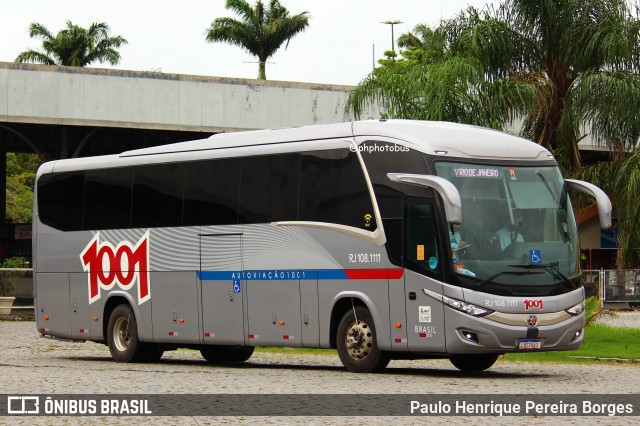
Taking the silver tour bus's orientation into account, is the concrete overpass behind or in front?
behind

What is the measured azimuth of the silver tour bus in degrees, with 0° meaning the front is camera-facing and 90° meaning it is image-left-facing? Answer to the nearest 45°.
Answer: approximately 315°

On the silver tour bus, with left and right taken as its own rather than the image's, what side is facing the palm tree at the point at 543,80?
left

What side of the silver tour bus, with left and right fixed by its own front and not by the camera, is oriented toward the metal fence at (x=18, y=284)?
back
